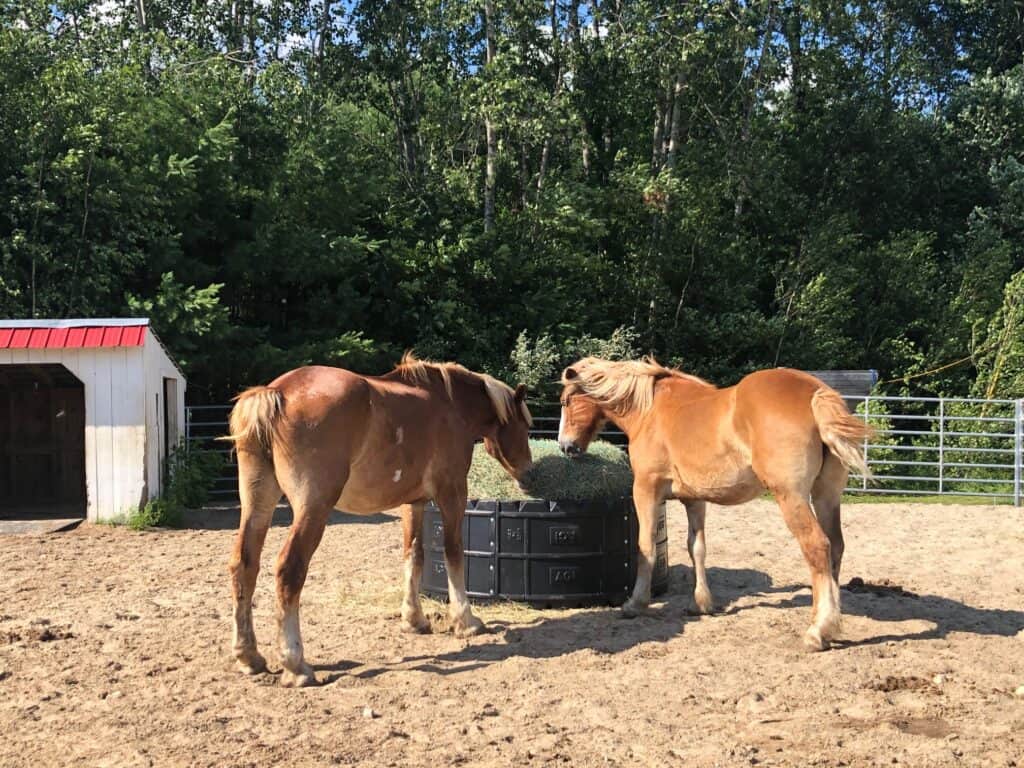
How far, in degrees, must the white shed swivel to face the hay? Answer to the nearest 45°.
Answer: approximately 45° to its left

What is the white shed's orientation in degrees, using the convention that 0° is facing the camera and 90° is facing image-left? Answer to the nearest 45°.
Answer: approximately 0°

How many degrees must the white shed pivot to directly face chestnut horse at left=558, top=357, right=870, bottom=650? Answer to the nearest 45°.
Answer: approximately 45° to its left

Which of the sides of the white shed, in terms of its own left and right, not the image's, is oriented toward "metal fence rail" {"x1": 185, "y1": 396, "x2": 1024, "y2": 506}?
left

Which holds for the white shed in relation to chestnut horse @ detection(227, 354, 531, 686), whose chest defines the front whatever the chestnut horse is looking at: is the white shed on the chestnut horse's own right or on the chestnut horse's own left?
on the chestnut horse's own left

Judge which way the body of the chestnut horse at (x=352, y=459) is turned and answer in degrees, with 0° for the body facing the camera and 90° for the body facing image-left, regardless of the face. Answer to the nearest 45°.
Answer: approximately 225°

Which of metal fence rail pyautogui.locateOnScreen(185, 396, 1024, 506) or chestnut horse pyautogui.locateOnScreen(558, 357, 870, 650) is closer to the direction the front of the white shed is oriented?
the chestnut horse

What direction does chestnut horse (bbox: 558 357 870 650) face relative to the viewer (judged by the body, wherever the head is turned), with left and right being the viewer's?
facing away from the viewer and to the left of the viewer

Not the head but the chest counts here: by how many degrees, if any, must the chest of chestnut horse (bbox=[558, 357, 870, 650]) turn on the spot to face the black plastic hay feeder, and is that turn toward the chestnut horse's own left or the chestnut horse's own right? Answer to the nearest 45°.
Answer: approximately 45° to the chestnut horse's own left

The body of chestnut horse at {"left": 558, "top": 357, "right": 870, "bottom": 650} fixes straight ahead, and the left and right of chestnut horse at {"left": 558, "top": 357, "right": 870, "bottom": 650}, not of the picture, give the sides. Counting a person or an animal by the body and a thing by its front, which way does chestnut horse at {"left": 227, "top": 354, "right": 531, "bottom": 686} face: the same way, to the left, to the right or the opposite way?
to the right

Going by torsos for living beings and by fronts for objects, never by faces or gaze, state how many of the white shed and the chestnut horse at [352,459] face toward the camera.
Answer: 1

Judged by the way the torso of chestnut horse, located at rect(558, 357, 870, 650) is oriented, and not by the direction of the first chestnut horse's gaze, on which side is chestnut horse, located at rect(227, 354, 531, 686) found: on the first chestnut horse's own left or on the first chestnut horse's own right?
on the first chestnut horse's own left
